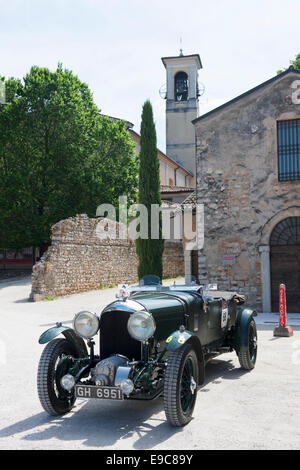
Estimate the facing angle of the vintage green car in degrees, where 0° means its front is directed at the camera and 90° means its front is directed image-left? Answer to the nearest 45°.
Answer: approximately 45°

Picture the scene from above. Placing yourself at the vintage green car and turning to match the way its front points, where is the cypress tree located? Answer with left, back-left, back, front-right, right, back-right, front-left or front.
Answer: back-right

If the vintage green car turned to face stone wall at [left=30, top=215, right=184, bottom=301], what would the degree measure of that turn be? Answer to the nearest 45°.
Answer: approximately 135° to its right

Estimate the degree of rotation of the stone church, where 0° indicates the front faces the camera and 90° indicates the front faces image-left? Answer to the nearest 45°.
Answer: approximately 0°
